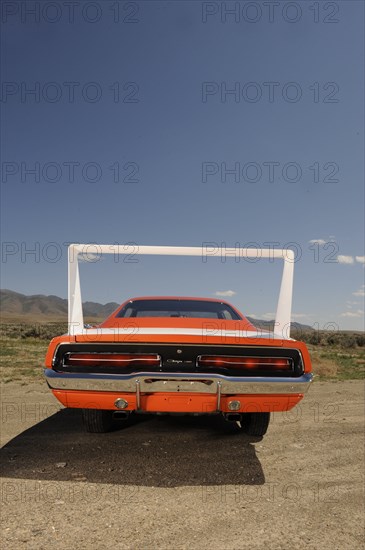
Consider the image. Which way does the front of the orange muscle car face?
away from the camera
